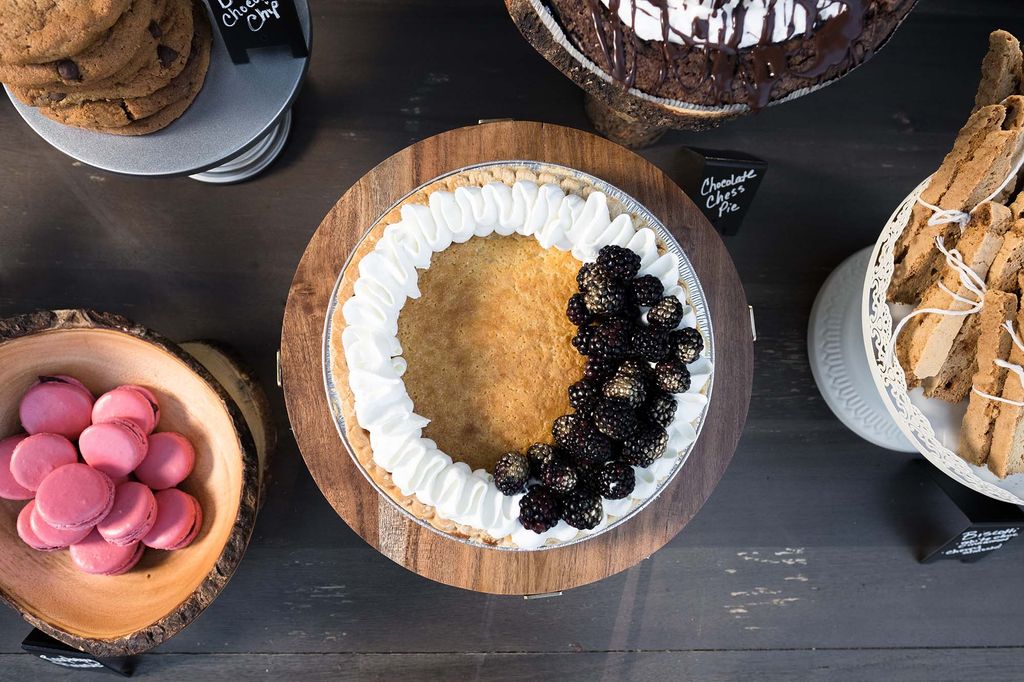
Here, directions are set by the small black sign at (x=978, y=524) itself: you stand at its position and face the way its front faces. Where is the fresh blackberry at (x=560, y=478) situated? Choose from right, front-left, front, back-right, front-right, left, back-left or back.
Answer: front-right

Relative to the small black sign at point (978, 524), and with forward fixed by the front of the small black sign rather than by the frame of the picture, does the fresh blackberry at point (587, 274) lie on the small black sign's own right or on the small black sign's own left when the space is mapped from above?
on the small black sign's own right

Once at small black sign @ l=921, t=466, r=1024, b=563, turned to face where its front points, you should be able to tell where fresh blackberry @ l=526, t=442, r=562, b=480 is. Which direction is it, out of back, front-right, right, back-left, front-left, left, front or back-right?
front-right

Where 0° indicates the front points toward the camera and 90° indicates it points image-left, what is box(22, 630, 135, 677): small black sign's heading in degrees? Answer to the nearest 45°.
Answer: approximately 0°

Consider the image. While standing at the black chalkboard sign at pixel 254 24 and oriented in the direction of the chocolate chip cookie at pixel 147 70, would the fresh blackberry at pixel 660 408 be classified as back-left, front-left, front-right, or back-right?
back-left
